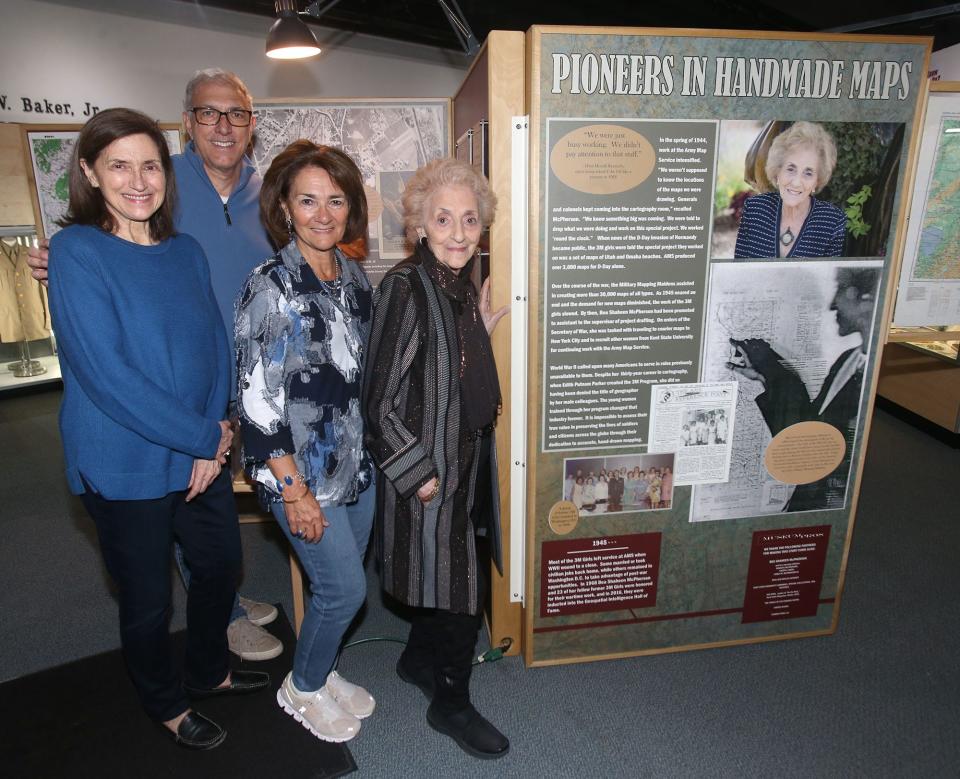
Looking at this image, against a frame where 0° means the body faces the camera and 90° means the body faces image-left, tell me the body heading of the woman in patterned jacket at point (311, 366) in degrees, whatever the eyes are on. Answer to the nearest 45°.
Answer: approximately 315°

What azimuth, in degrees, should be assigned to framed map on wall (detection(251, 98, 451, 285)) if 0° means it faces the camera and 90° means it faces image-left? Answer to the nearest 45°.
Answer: approximately 0°

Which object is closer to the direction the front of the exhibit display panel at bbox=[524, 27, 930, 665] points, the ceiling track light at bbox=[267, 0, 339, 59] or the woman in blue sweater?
the woman in blue sweater

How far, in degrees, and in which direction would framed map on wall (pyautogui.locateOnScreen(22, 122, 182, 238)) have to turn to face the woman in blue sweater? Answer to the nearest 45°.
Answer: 0° — it already faces them

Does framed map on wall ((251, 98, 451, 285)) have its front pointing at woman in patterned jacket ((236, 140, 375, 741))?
yes

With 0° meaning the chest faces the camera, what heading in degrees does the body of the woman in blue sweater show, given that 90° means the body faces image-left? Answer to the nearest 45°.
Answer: approximately 315°
